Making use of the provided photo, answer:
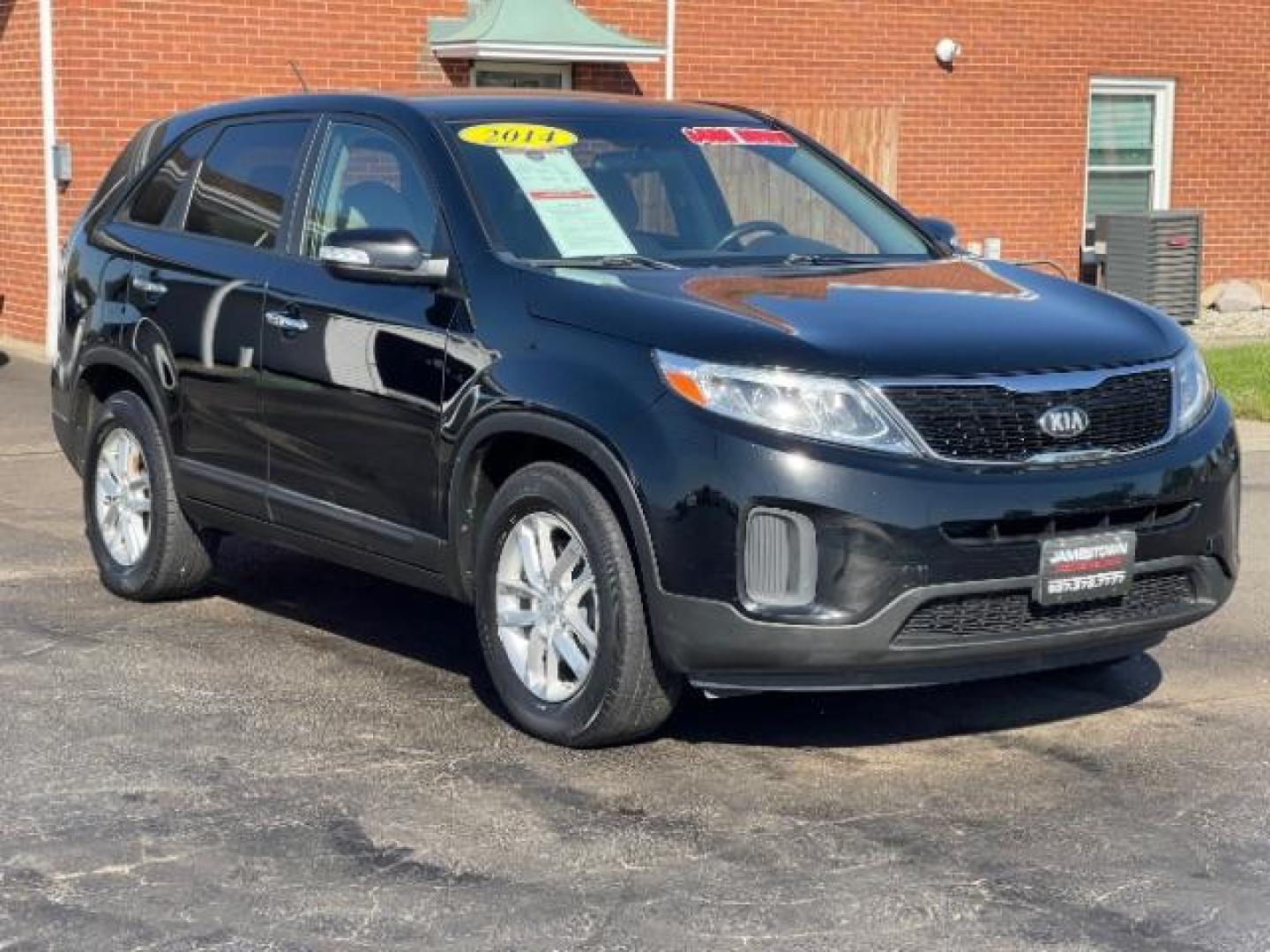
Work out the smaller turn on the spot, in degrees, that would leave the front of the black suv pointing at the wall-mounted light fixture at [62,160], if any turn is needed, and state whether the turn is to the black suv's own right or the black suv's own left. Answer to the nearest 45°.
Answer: approximately 180°

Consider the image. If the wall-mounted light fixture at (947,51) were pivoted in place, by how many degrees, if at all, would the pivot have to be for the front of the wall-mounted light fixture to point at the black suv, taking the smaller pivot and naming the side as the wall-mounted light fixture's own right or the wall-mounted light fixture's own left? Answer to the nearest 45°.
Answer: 0° — it already faces it

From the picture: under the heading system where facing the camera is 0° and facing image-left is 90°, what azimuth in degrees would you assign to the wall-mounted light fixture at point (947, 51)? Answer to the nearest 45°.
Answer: approximately 0°

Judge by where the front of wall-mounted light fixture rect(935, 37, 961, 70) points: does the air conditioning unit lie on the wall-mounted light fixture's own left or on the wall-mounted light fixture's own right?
on the wall-mounted light fixture's own left

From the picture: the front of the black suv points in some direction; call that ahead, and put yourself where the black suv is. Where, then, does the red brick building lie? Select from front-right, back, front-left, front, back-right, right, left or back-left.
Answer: back-left

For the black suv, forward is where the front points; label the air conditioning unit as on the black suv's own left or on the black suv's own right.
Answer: on the black suv's own left

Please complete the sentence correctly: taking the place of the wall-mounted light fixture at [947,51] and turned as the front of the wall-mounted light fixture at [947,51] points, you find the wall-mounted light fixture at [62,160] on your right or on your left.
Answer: on your right

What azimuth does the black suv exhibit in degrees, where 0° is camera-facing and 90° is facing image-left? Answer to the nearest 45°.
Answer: approximately 315°

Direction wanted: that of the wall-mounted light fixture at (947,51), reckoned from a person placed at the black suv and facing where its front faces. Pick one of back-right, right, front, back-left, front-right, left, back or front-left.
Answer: back-left
